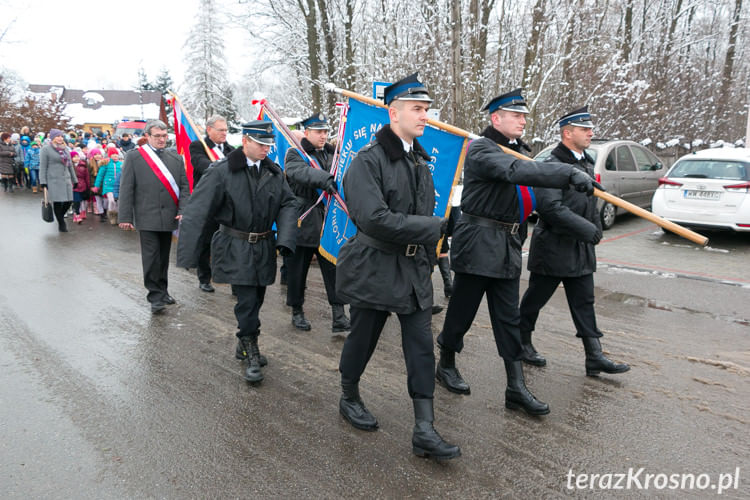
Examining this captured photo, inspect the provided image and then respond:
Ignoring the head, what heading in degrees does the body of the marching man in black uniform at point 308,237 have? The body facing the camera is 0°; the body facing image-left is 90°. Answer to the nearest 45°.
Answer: approximately 315°

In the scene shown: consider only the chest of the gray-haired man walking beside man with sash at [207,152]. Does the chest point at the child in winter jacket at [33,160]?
no

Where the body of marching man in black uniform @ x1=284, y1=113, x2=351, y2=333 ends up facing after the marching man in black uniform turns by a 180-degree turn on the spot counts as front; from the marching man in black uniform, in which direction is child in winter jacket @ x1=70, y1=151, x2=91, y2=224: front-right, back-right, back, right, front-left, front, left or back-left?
front

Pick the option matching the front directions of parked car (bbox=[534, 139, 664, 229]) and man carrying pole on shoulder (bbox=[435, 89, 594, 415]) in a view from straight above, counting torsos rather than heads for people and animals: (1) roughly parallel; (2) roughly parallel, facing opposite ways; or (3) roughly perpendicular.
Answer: roughly perpendicular

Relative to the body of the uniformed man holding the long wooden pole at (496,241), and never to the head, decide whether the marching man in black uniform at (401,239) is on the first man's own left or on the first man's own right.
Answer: on the first man's own right

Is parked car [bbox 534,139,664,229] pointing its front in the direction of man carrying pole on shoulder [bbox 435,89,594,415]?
no

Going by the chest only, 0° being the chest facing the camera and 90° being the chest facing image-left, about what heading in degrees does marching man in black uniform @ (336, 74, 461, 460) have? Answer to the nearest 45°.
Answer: approximately 315°

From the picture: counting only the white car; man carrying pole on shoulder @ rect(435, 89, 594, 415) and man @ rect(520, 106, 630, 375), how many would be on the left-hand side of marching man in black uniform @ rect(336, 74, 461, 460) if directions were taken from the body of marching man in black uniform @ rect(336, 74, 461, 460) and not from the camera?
3

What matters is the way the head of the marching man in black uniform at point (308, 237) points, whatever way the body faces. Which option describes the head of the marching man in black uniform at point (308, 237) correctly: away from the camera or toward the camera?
toward the camera

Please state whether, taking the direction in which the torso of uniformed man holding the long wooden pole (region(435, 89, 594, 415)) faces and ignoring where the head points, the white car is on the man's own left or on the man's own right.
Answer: on the man's own left

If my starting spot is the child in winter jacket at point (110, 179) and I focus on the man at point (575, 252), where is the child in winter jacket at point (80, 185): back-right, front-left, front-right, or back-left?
back-right

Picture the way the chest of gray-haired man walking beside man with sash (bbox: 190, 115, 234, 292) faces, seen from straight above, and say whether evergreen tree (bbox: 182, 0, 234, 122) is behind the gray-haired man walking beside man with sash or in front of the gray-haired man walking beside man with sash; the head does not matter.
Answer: behind

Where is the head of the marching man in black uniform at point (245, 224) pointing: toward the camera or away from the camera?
toward the camera

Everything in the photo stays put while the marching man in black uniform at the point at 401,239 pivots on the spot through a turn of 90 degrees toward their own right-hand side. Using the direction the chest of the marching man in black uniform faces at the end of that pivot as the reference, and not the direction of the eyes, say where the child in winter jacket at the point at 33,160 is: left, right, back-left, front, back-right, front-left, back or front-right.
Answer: right
